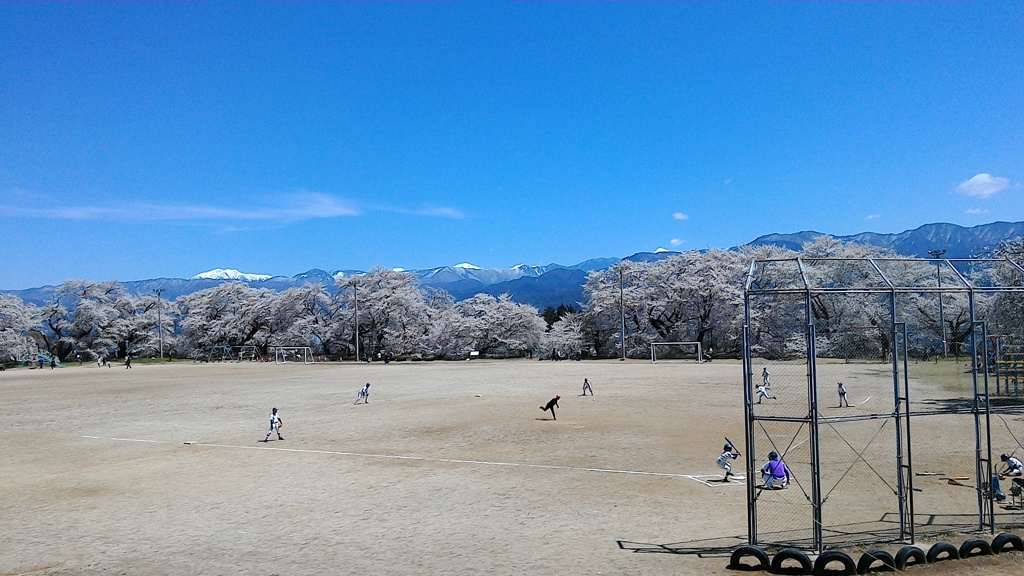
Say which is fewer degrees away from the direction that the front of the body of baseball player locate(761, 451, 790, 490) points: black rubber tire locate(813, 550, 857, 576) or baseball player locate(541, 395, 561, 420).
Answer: the baseball player

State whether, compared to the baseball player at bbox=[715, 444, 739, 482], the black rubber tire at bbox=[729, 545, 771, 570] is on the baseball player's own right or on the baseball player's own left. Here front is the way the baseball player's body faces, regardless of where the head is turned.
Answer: on the baseball player's own right

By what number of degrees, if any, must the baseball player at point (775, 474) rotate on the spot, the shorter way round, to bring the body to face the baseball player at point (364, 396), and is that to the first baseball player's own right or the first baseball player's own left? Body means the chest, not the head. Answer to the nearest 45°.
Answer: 0° — they already face them

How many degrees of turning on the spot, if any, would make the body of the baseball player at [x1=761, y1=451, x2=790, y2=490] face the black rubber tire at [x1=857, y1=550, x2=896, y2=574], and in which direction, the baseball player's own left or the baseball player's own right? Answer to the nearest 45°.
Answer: approximately 135° to the baseball player's own left

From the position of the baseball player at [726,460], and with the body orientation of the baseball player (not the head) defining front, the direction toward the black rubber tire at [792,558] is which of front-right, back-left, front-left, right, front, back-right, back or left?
right

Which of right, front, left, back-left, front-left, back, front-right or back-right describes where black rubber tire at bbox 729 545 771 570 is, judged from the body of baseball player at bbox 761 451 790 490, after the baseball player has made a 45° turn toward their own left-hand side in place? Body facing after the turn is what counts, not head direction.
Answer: left

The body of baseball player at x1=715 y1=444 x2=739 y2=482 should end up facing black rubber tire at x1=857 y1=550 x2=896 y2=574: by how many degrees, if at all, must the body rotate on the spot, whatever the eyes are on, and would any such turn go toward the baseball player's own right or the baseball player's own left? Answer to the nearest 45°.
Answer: approximately 90° to the baseball player's own right

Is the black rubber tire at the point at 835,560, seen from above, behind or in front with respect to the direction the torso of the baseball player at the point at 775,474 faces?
behind

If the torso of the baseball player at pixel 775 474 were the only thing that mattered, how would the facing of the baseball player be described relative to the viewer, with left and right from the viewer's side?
facing away from the viewer and to the left of the viewer

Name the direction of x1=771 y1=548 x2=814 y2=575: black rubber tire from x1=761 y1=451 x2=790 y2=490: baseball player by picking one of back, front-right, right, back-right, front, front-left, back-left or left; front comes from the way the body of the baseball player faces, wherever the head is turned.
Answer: back-left

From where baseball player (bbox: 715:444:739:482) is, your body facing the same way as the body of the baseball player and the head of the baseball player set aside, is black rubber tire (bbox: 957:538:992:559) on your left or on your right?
on your right
